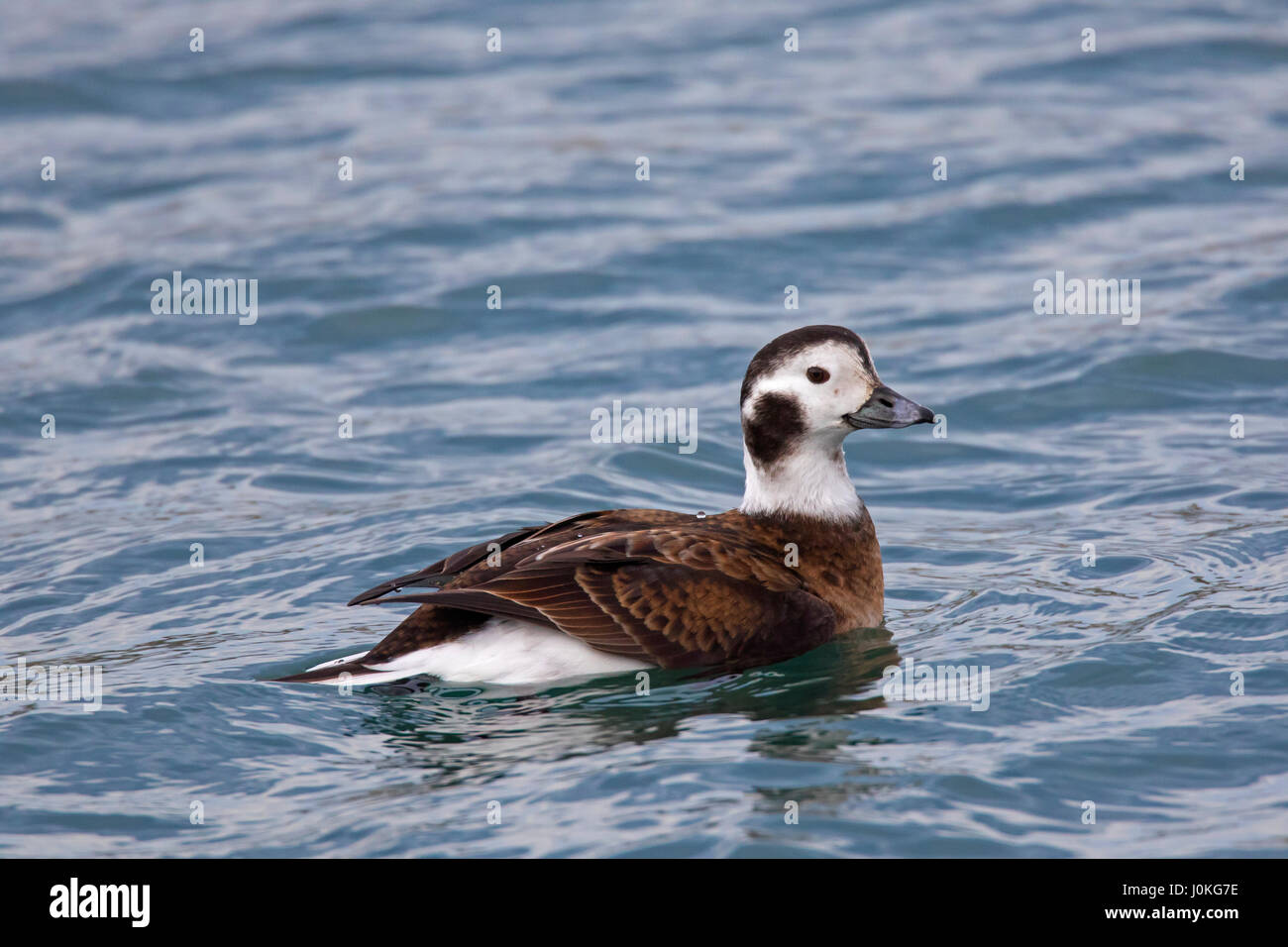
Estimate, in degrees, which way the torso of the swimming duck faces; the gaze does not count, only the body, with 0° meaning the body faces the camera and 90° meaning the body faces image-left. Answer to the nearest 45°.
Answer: approximately 270°
